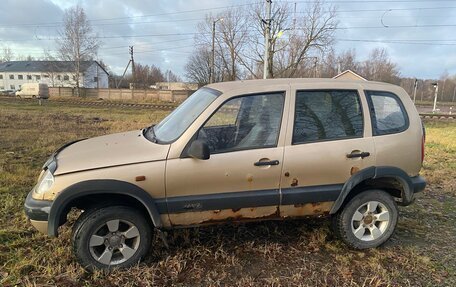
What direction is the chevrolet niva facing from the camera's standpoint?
to the viewer's left
